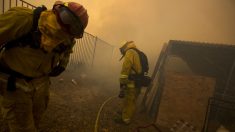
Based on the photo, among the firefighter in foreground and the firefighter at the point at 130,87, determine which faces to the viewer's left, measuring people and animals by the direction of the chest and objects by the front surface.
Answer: the firefighter

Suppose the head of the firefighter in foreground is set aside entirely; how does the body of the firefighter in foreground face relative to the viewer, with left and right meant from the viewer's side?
facing the viewer and to the right of the viewer

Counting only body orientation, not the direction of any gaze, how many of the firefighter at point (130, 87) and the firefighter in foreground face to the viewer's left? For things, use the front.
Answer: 1

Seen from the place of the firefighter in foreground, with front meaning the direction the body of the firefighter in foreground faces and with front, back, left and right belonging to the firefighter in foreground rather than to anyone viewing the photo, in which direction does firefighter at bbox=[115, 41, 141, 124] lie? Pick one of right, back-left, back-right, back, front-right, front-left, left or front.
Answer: left

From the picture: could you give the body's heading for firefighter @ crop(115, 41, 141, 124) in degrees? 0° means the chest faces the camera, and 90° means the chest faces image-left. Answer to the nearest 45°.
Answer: approximately 90°

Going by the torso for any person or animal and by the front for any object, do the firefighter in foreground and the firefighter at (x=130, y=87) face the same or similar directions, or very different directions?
very different directions

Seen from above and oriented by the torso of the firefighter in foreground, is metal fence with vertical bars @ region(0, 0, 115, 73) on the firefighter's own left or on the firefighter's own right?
on the firefighter's own left

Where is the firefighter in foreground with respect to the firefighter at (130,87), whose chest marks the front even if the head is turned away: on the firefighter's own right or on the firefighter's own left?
on the firefighter's own left
